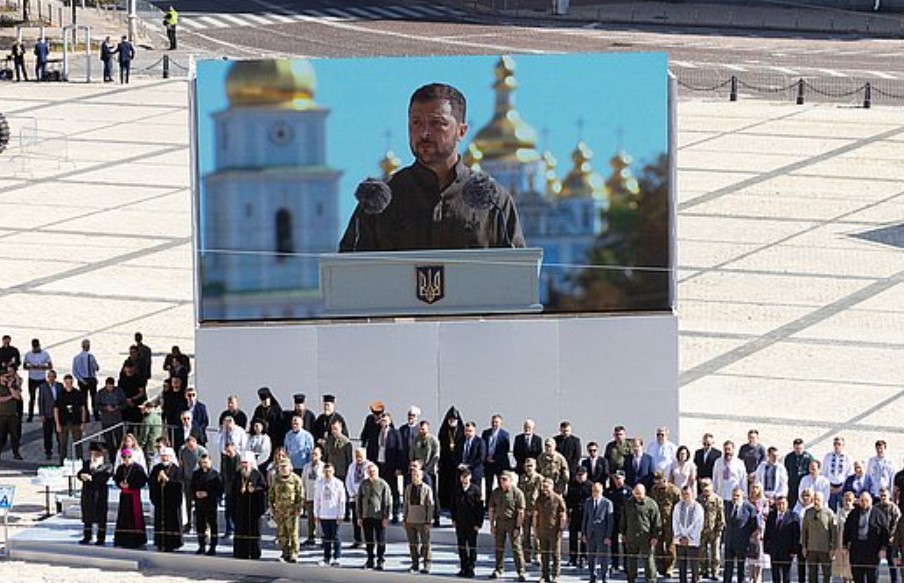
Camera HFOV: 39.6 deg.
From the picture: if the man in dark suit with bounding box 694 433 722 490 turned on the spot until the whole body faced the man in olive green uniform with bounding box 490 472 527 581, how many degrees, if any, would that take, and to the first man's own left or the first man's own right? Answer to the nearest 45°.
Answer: approximately 45° to the first man's own right

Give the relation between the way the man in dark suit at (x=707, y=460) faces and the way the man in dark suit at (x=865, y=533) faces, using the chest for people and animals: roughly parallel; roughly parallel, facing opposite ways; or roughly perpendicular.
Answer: roughly parallel

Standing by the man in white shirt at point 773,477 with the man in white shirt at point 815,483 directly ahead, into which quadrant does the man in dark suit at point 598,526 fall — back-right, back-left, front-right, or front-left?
back-right

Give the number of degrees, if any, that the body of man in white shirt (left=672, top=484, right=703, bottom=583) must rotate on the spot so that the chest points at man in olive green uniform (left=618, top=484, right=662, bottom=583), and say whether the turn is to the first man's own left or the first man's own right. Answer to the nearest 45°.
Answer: approximately 90° to the first man's own right

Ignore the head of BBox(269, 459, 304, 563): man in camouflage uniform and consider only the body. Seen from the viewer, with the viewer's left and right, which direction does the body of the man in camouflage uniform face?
facing the viewer

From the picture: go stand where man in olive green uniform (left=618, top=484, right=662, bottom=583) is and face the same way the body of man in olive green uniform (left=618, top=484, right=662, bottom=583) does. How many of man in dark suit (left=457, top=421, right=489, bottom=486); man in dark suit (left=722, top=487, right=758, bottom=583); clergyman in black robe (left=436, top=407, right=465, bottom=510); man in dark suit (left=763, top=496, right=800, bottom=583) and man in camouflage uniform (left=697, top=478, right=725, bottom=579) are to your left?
3

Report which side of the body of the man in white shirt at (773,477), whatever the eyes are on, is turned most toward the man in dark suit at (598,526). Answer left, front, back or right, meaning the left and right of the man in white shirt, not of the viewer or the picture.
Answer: right

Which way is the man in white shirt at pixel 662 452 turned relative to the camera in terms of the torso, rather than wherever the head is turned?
toward the camera

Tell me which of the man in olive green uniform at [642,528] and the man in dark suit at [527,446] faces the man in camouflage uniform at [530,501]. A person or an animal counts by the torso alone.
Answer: the man in dark suit

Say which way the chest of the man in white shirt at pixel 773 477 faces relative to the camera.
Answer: toward the camera

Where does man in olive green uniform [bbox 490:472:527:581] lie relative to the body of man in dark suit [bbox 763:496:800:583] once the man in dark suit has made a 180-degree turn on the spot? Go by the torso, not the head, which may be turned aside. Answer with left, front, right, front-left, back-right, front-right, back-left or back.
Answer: left

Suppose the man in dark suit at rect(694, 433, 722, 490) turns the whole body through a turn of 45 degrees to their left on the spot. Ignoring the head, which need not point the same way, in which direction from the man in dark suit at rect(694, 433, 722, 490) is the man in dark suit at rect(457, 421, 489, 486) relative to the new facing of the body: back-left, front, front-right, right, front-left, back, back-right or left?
back-right
